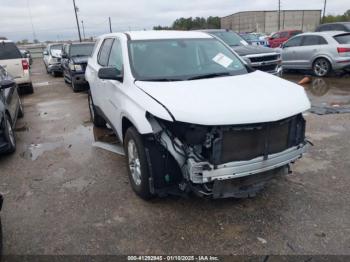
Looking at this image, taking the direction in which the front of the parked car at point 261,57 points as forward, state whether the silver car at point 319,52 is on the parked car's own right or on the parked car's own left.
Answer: on the parked car's own left

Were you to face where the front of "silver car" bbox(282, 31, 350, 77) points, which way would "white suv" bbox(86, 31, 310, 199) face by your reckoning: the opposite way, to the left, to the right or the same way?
the opposite way

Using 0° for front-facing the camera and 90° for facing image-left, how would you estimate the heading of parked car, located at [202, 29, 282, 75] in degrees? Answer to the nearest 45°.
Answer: approximately 315°

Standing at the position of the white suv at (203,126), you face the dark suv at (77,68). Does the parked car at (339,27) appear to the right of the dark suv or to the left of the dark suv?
right

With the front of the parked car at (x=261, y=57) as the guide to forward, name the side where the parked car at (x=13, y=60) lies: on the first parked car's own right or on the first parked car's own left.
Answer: on the first parked car's own right

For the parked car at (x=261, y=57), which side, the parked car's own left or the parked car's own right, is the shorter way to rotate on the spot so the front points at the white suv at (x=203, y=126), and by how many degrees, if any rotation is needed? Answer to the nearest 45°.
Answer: approximately 45° to the parked car's own right

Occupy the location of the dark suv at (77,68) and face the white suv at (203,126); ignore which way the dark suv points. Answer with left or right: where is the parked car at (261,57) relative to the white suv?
left

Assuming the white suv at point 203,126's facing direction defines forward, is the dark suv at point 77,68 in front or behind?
behind

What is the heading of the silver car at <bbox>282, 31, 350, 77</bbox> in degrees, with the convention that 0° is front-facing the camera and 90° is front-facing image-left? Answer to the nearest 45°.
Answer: approximately 135°

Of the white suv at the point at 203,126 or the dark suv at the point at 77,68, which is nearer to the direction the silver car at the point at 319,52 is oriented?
the dark suv

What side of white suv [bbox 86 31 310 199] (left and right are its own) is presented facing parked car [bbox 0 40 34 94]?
back
